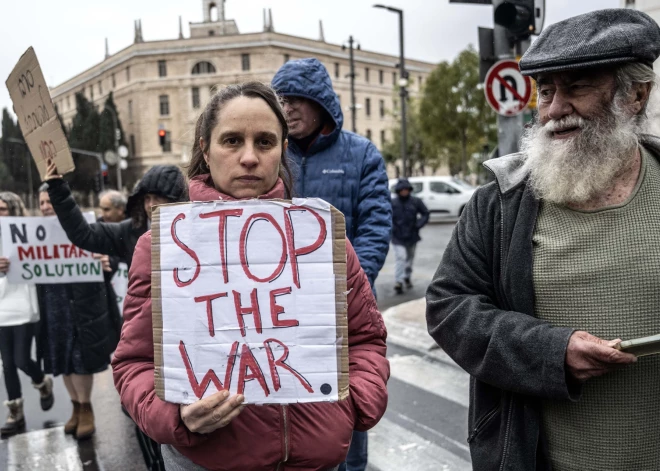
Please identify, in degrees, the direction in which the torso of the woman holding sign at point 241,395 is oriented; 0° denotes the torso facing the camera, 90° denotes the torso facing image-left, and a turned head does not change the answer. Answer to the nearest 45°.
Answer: approximately 0°

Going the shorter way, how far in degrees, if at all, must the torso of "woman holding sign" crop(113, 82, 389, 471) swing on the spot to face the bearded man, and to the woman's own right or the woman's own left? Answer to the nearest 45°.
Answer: approximately 90° to the woman's own left

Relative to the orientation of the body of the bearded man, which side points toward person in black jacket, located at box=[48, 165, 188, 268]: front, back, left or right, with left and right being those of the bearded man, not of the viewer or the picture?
right

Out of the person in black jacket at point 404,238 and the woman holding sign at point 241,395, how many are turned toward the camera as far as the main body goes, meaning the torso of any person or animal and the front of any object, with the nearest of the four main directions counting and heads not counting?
2

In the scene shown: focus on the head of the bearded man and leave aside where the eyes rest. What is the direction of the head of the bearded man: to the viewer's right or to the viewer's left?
to the viewer's left

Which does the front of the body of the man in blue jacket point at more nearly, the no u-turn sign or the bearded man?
the bearded man

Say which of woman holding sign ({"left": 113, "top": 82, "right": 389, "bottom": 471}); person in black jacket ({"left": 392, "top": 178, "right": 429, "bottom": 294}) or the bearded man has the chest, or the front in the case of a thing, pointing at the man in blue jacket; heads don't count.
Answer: the person in black jacket

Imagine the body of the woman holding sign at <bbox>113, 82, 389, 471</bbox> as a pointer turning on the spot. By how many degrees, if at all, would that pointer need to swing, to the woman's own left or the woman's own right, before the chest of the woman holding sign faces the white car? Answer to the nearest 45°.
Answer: approximately 180°

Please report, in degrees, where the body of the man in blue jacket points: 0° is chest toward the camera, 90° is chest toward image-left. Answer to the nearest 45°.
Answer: approximately 45°

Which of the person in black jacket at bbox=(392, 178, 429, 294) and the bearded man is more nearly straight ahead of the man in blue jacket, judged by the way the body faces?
the bearded man
